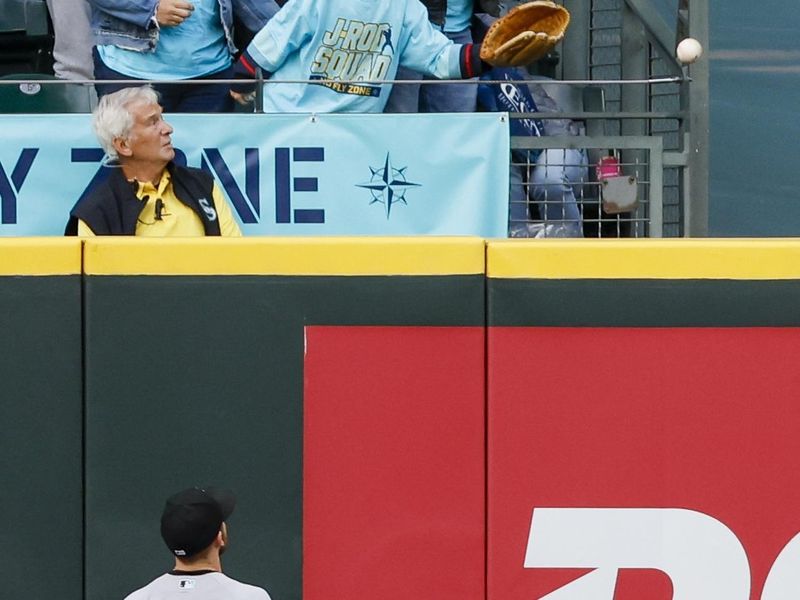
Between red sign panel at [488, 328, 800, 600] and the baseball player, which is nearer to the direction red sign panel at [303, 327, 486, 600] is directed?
the baseball player

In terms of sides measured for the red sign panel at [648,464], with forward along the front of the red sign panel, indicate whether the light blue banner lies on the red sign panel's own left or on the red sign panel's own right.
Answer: on the red sign panel's own right

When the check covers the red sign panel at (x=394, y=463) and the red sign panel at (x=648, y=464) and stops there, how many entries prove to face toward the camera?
2

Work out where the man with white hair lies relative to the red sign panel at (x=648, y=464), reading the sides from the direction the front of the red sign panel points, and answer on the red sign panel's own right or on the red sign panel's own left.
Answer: on the red sign panel's own right
